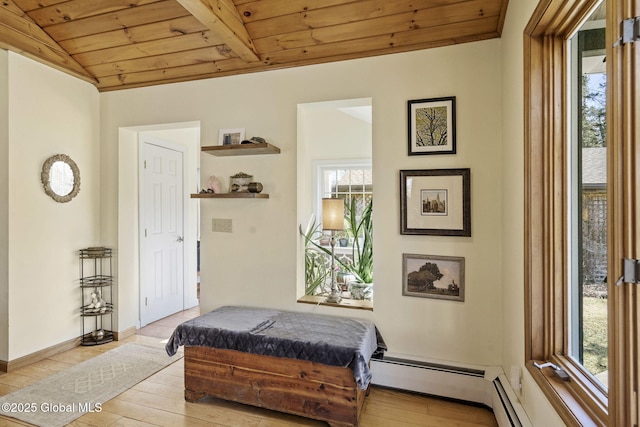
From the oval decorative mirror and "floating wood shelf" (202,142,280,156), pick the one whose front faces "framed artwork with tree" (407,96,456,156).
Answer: the oval decorative mirror

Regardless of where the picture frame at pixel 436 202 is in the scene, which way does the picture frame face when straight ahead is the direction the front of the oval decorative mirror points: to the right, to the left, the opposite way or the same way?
to the right

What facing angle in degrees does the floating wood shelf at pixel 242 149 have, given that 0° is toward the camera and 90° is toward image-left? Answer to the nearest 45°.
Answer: approximately 45°

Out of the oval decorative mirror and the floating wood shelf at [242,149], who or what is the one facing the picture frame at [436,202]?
the oval decorative mirror

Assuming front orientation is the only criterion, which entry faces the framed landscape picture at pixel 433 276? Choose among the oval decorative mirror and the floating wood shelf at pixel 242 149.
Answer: the oval decorative mirror
